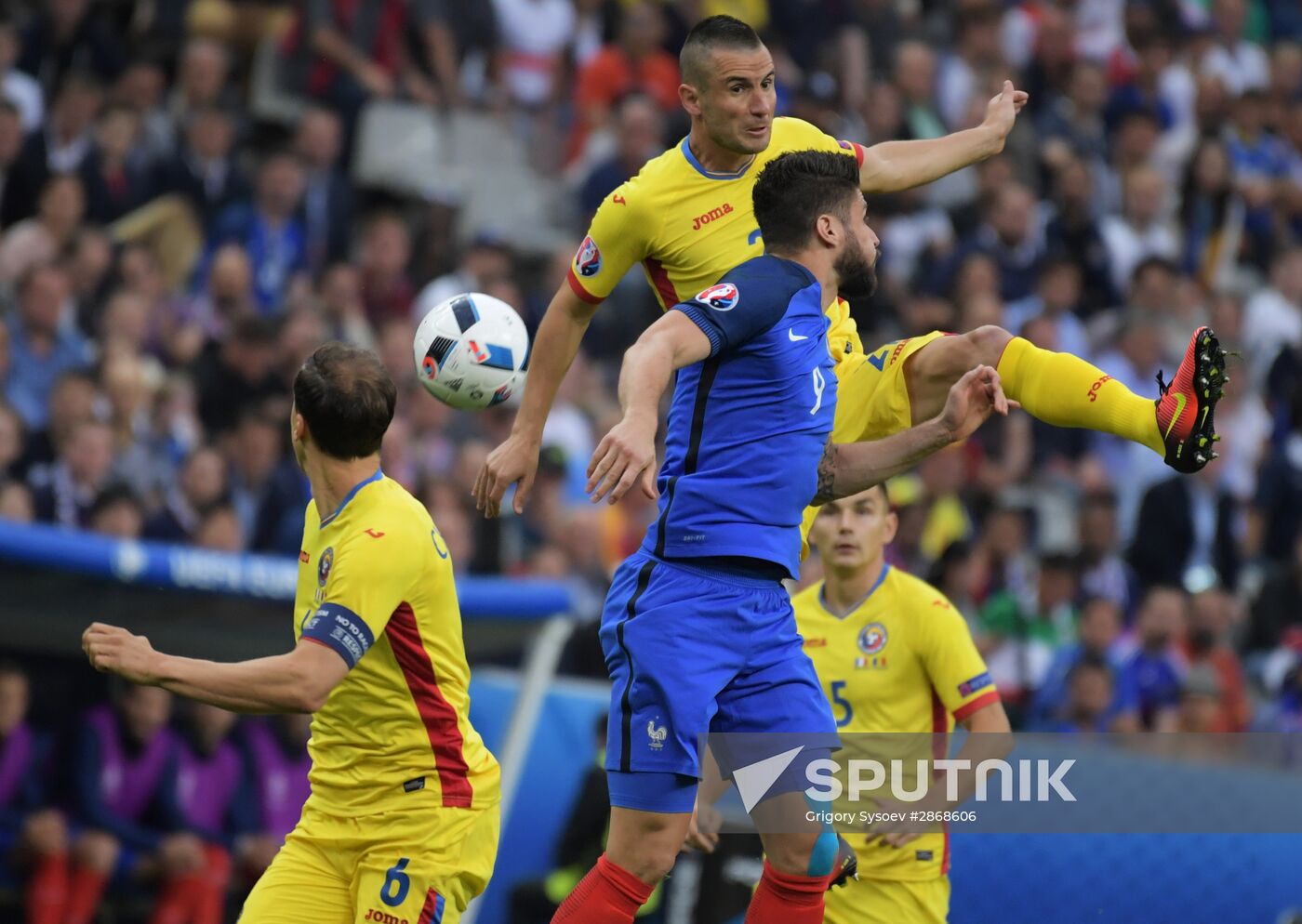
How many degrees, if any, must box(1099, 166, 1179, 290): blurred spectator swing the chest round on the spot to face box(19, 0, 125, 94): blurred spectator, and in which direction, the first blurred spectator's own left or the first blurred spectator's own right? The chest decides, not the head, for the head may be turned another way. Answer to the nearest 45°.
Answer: approximately 45° to the first blurred spectator's own right

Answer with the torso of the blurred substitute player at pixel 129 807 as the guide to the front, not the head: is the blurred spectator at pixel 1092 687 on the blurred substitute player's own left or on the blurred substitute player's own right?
on the blurred substitute player's own left

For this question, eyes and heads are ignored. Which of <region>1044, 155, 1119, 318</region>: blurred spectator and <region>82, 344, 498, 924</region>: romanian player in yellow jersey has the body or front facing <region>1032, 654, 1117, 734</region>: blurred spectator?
<region>1044, 155, 1119, 318</region>: blurred spectator

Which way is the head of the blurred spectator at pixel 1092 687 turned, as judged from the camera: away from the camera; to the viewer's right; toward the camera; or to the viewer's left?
toward the camera

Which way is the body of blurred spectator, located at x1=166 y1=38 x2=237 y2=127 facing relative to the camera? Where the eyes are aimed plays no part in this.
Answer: toward the camera

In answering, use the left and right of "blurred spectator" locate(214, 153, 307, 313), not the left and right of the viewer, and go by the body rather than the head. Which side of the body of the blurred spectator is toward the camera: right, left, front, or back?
front

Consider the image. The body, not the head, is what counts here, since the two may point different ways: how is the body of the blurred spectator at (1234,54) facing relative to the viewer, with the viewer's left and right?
facing the viewer

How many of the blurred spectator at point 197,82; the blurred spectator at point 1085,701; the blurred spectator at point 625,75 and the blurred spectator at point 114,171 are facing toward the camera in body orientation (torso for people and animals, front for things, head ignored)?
4

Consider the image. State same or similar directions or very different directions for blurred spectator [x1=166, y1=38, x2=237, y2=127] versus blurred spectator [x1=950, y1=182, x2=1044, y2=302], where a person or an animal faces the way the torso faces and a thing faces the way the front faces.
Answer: same or similar directions

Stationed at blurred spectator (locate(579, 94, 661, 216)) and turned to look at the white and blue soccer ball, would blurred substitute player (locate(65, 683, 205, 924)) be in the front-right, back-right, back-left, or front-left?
front-right

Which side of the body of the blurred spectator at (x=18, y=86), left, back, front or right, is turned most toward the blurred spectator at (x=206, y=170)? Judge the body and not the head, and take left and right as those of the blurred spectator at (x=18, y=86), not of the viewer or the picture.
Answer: left

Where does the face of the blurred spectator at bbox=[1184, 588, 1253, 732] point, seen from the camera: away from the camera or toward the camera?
toward the camera

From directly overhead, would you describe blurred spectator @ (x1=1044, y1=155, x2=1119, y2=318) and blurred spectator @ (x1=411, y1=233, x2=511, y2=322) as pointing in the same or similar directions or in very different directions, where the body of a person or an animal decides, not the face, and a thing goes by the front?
same or similar directions

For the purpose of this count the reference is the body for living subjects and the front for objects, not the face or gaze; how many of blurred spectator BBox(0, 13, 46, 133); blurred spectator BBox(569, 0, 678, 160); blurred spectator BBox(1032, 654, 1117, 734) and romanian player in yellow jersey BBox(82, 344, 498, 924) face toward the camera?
3
